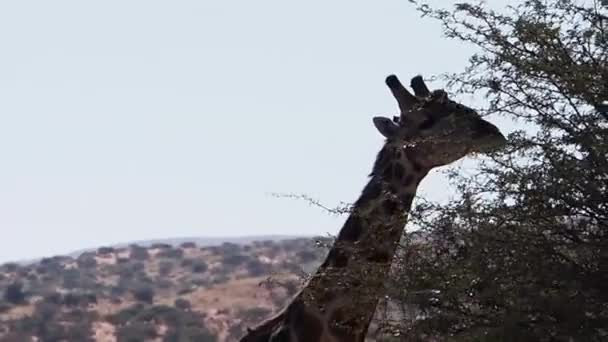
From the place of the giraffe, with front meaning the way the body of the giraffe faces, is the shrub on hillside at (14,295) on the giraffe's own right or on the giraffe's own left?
on the giraffe's own left

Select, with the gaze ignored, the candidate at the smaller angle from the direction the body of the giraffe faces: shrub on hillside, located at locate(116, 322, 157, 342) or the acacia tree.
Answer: the acacia tree

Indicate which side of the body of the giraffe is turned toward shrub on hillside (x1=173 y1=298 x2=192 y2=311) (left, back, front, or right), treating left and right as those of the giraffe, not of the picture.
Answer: left

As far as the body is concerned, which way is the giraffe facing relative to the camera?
to the viewer's right

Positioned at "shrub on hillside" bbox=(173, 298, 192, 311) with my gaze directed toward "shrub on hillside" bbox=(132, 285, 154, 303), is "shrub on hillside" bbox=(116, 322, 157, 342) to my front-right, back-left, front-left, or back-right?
back-left
